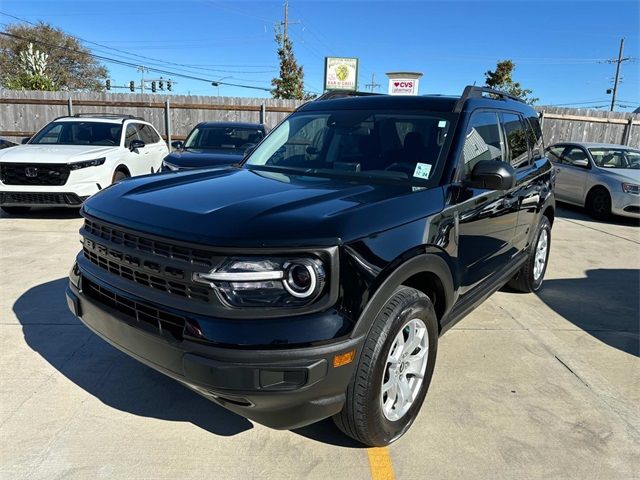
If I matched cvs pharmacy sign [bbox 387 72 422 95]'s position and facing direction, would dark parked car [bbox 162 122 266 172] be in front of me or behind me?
in front

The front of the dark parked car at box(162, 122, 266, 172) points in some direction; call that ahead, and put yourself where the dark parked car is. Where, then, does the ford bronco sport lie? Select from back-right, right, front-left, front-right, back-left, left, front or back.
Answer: front-left

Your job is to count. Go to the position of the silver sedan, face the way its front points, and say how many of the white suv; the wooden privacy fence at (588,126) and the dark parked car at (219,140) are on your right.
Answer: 2

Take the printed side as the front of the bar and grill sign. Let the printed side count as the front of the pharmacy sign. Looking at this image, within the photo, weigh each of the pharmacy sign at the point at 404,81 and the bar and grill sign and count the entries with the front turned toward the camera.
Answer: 2

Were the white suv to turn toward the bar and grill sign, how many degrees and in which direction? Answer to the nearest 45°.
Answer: approximately 180°

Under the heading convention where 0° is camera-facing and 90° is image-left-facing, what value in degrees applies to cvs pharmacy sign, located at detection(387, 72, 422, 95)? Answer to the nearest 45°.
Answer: approximately 0°

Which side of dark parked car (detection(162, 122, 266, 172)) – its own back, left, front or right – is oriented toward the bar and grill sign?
back

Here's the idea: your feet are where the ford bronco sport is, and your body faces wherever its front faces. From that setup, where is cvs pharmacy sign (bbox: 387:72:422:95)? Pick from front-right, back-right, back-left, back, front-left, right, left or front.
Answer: back-right

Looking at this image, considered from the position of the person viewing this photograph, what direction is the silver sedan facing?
facing the viewer and to the right of the viewer

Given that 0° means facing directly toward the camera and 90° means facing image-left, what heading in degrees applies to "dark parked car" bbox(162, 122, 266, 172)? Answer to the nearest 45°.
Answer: approximately 45°

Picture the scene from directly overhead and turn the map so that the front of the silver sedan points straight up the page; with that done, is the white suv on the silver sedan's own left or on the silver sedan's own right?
on the silver sedan's own right

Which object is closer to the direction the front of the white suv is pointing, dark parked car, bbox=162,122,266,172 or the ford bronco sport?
the ford bronco sport
